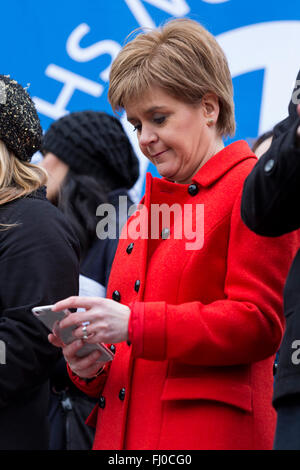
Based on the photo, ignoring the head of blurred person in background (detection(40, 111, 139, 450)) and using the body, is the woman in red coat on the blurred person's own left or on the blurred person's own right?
on the blurred person's own left

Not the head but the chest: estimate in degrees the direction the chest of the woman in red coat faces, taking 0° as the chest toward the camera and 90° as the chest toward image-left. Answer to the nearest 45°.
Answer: approximately 45°

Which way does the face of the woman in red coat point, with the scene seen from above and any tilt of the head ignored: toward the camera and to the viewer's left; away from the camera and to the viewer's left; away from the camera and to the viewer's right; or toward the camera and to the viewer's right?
toward the camera and to the viewer's left

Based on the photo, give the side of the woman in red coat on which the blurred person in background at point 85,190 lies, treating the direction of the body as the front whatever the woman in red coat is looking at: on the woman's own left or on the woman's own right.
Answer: on the woman's own right

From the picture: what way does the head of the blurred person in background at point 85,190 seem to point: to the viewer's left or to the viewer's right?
to the viewer's left

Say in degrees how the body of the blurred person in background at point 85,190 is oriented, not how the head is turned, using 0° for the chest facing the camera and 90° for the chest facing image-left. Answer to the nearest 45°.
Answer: approximately 90°
